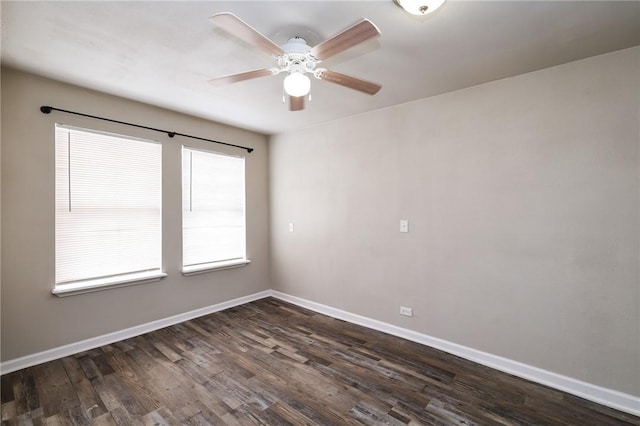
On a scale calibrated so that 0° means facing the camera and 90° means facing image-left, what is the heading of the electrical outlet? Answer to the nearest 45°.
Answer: approximately 45°
